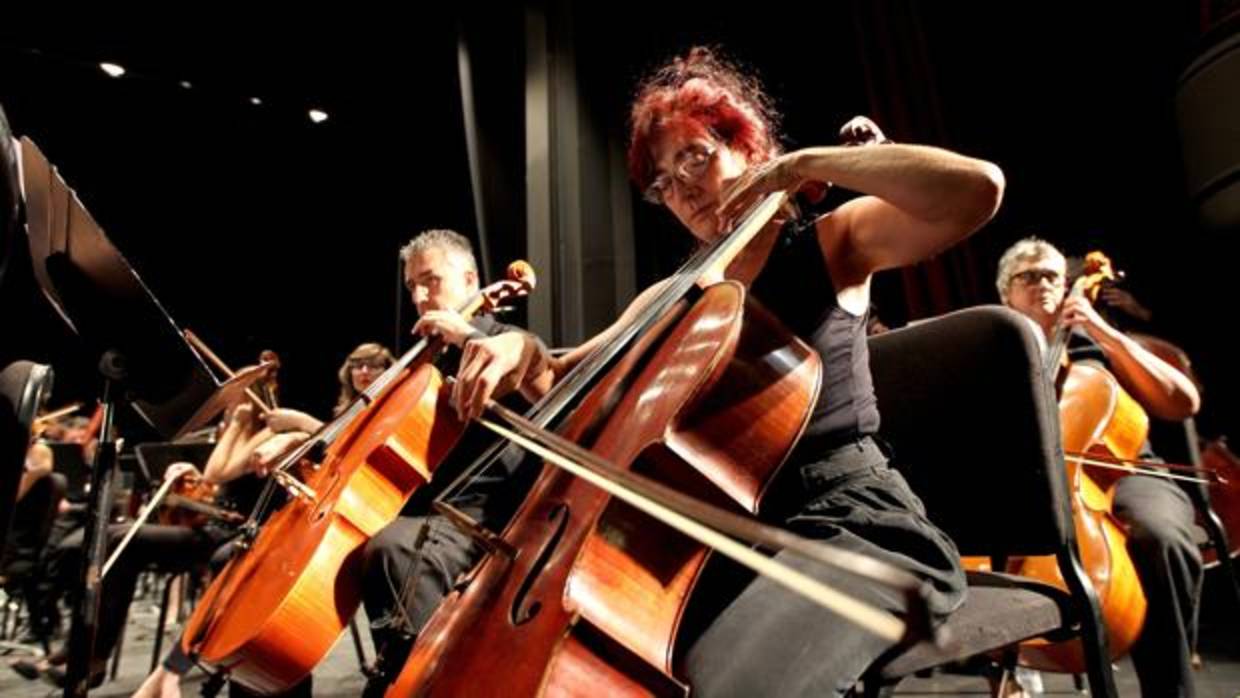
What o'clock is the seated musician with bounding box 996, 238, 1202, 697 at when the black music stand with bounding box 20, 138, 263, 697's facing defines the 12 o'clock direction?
The seated musician is roughly at 2 o'clock from the black music stand.

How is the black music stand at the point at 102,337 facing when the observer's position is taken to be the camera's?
facing away from the viewer and to the right of the viewer

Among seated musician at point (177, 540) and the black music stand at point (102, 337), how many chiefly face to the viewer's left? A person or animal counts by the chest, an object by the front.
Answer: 1

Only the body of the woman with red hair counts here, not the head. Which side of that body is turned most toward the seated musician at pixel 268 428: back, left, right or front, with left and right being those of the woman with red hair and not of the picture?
right

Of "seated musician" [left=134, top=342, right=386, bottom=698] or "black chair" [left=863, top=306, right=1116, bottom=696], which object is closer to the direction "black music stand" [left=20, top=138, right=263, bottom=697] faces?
the seated musician

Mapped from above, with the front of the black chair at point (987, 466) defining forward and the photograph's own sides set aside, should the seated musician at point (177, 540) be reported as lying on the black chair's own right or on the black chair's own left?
on the black chair's own right

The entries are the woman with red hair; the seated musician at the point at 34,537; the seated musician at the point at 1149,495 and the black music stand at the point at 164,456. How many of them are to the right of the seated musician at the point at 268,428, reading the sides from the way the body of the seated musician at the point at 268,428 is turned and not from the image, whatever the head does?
2

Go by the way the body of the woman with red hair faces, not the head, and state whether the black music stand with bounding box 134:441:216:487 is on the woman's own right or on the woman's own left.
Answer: on the woman's own right
